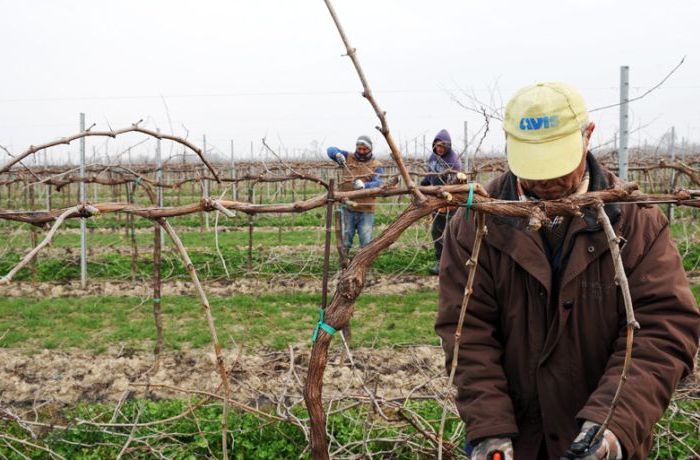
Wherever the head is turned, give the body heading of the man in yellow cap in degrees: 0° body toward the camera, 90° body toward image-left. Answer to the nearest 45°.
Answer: approximately 0°
